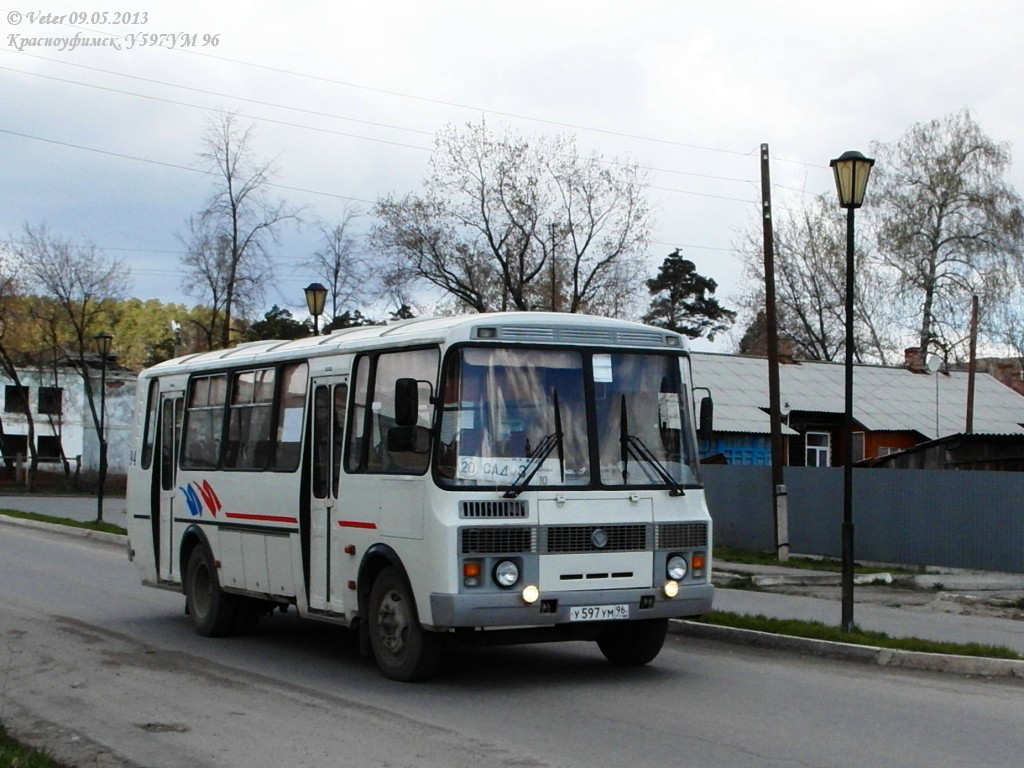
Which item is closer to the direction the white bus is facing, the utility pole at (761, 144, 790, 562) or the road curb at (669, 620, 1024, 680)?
the road curb

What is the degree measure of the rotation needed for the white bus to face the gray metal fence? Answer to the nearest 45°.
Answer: approximately 90° to its left

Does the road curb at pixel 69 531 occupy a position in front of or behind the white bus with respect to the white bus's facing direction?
behind

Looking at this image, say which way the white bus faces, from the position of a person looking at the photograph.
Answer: facing the viewer and to the right of the viewer

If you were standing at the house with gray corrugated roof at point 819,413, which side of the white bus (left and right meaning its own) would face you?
left

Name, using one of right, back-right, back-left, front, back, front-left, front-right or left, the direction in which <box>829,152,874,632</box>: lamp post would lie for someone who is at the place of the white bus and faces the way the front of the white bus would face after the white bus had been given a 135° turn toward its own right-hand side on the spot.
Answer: back-right

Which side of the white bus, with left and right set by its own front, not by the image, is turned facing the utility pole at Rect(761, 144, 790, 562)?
left

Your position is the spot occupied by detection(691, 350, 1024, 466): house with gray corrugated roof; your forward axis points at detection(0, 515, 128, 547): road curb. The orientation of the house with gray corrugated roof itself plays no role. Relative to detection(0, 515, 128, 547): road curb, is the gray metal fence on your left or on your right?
left

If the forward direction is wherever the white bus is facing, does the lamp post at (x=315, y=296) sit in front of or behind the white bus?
behind

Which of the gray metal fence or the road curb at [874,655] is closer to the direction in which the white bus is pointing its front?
the road curb

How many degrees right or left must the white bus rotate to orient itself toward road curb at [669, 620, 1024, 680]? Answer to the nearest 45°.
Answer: approximately 45° to its left
